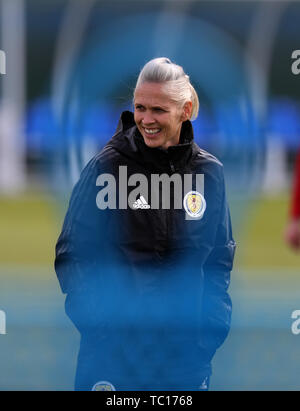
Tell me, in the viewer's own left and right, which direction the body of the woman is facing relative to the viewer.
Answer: facing the viewer
